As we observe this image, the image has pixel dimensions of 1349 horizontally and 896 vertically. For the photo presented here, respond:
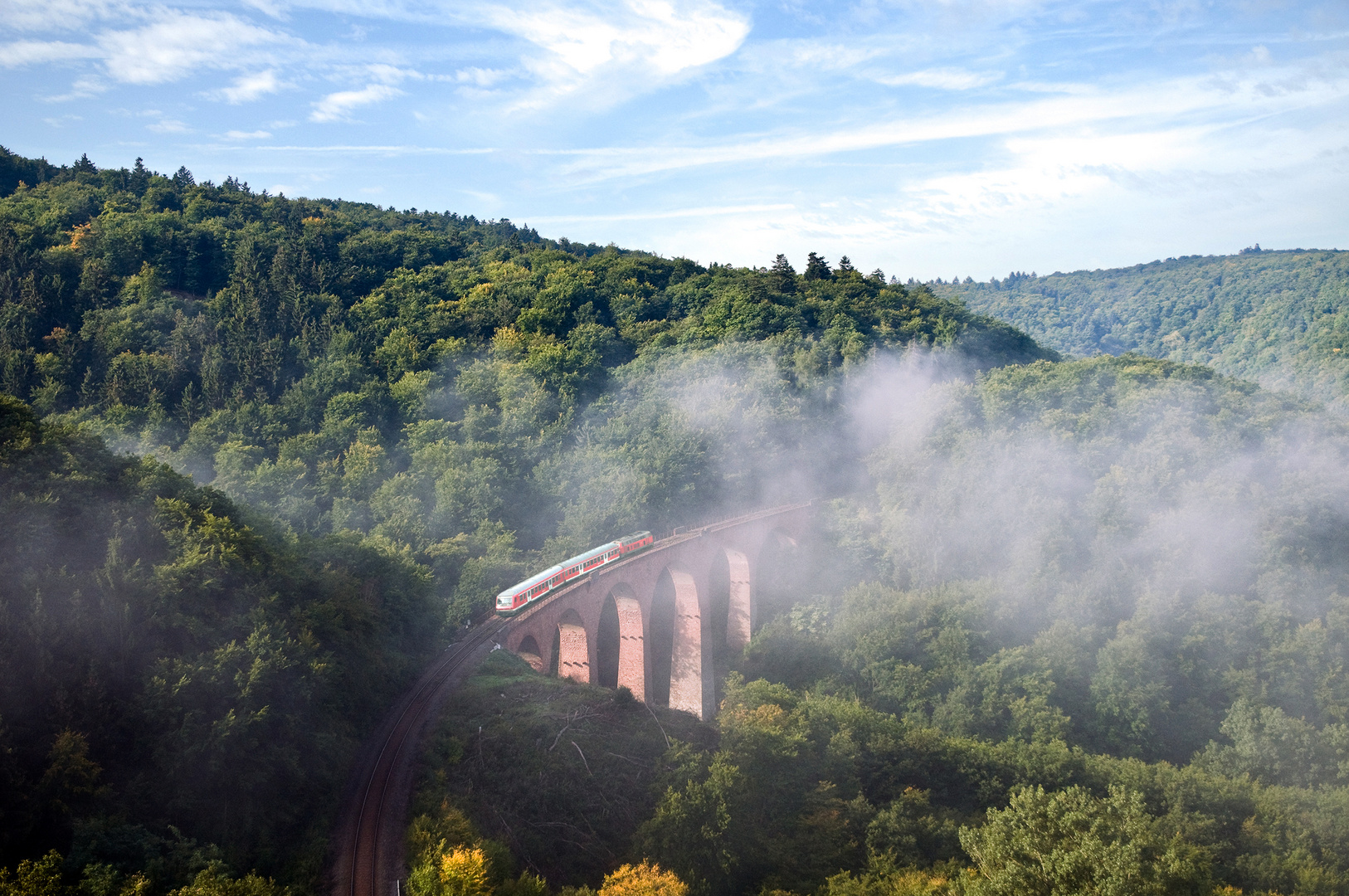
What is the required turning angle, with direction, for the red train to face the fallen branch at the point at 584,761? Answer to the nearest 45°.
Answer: approximately 45° to its left

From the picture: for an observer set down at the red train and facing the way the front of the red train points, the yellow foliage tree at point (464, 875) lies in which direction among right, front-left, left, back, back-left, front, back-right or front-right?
front-left

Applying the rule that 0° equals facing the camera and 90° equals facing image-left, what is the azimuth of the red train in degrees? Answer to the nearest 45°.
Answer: approximately 45°

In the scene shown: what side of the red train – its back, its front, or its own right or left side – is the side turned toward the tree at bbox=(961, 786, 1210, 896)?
left

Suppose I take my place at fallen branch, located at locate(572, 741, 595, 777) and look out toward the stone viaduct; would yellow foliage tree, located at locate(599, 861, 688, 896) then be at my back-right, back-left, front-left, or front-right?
back-right

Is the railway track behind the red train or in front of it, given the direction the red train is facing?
in front
